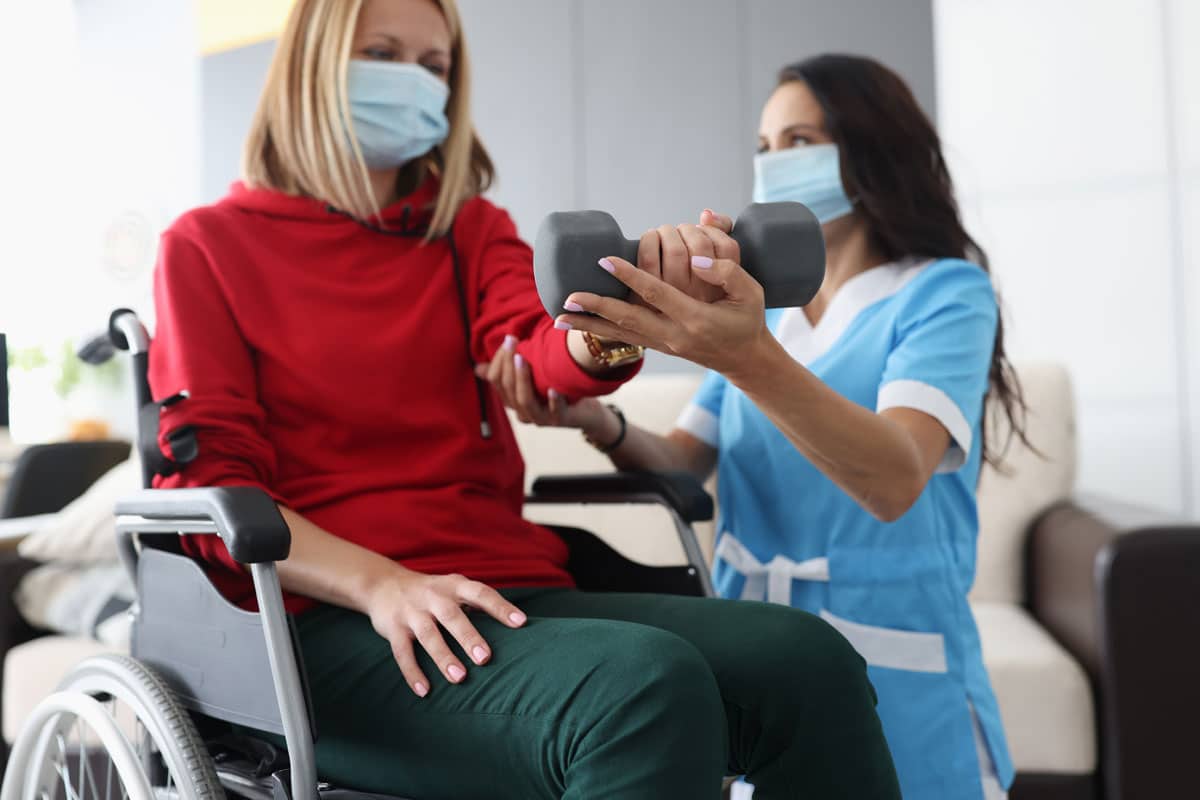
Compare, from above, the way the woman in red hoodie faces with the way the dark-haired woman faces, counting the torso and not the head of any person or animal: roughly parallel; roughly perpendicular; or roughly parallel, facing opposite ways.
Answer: roughly perpendicular

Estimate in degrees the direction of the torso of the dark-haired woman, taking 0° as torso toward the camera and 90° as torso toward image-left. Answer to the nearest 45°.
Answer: approximately 45°

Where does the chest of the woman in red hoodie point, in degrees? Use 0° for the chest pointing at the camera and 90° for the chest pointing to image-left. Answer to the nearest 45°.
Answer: approximately 315°

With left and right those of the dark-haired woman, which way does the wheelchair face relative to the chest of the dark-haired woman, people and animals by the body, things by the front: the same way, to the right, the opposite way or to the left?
to the left
